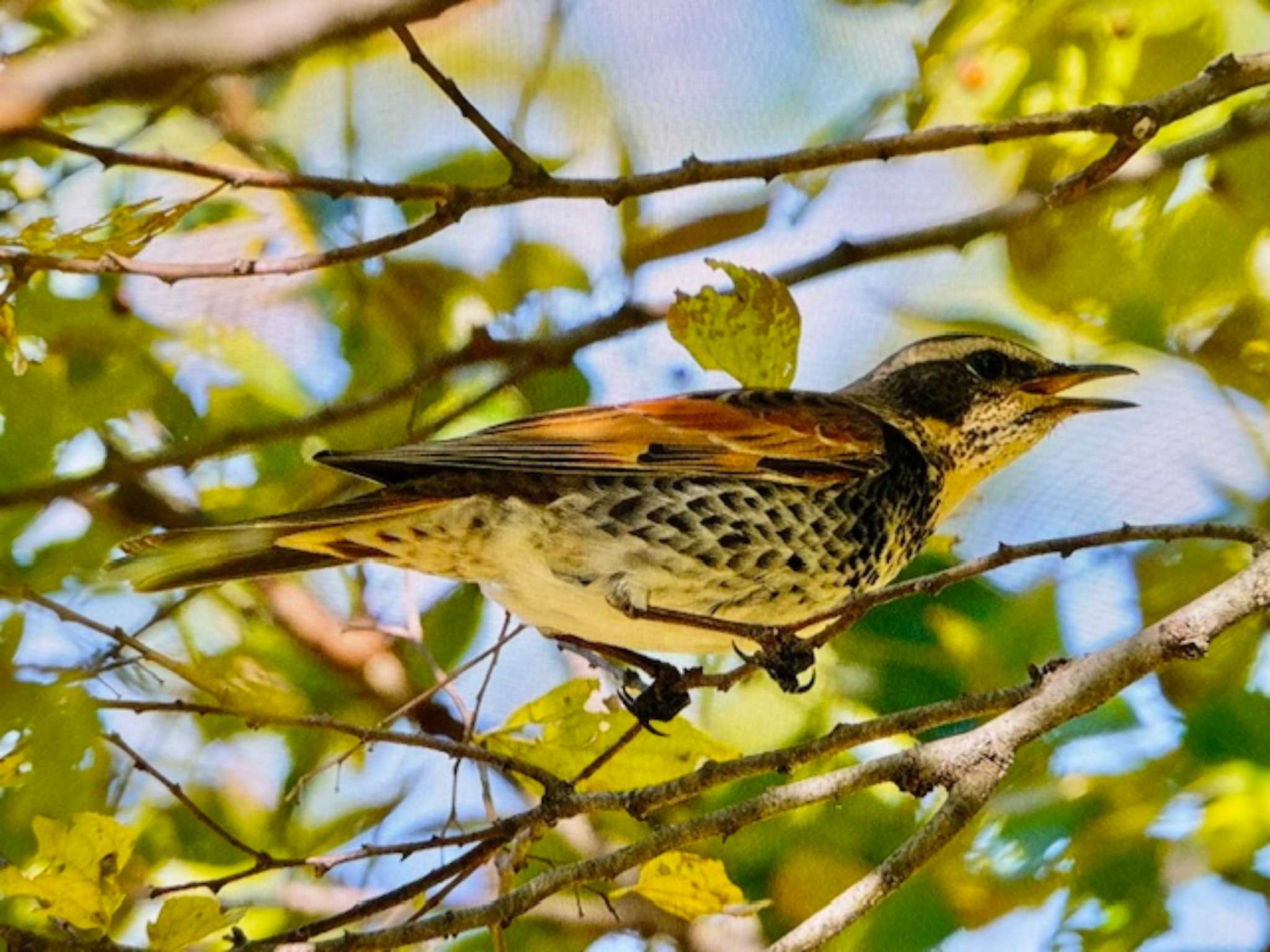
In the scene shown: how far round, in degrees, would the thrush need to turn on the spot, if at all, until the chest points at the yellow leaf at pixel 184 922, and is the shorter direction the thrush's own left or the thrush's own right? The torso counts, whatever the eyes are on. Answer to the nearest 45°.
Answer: approximately 135° to the thrush's own right

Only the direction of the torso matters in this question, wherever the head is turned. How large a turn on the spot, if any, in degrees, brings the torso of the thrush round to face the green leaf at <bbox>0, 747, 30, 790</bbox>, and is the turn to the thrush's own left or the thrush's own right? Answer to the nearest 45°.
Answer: approximately 180°

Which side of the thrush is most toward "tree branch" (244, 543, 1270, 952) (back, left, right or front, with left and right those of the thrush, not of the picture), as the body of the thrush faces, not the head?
front

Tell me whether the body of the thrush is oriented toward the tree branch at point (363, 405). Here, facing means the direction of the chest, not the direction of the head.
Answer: no

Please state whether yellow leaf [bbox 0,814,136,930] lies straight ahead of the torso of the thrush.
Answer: no

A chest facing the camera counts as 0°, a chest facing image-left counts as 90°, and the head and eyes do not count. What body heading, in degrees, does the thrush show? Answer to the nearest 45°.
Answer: approximately 270°

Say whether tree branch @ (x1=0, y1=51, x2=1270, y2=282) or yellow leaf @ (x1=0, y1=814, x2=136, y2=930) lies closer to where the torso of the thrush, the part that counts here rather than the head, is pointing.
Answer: the tree branch

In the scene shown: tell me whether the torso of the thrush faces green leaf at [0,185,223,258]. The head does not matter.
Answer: no

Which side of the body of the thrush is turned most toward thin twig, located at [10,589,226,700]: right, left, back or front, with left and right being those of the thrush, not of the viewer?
back

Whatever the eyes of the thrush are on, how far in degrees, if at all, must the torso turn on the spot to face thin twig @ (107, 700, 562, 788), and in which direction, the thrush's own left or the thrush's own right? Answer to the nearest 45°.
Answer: approximately 135° to the thrush's own right
